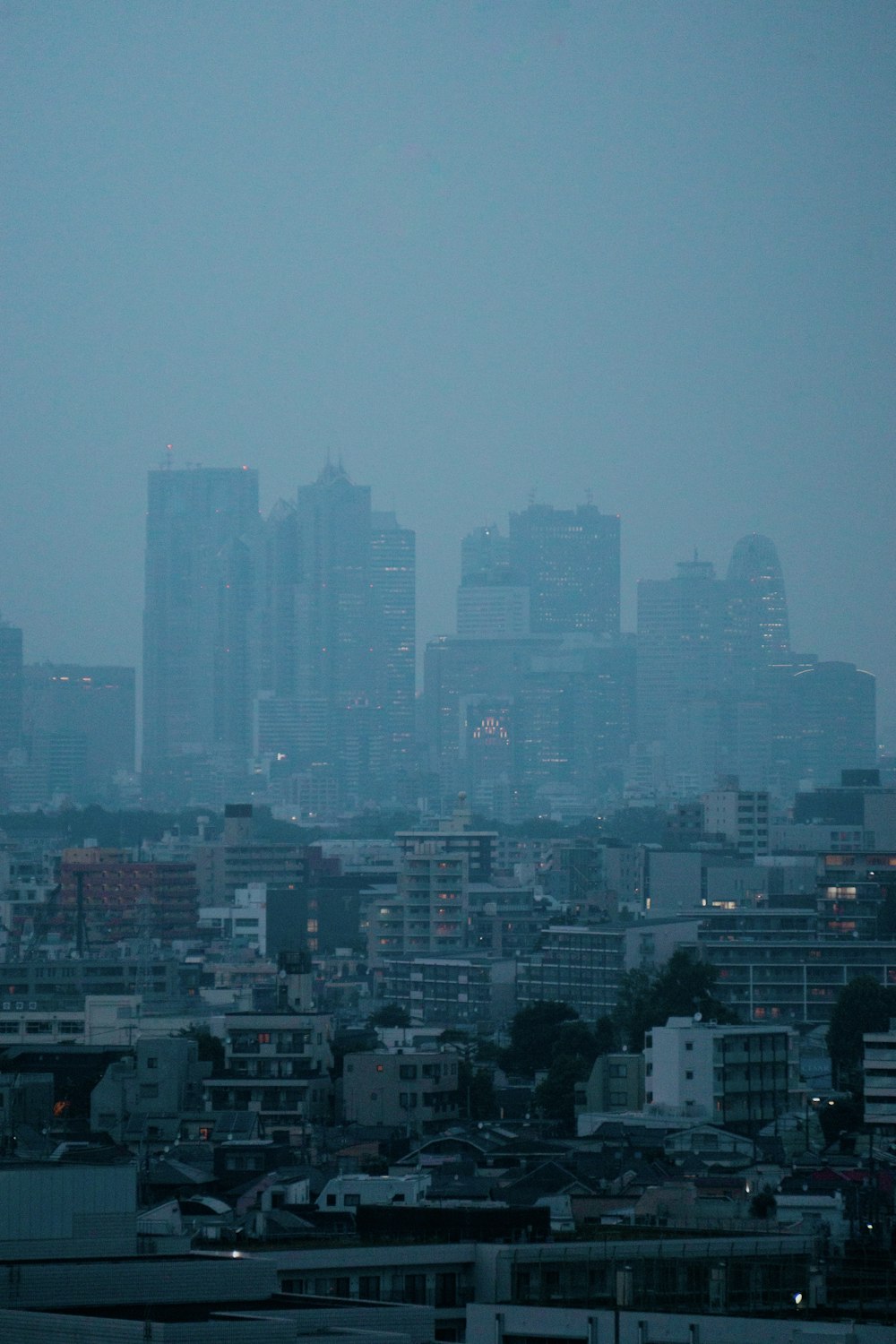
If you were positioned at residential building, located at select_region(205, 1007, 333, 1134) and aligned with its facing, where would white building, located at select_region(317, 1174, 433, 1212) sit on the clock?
The white building is roughly at 12 o'clock from the residential building.

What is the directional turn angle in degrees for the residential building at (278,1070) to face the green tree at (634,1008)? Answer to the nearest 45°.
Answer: approximately 135° to its left

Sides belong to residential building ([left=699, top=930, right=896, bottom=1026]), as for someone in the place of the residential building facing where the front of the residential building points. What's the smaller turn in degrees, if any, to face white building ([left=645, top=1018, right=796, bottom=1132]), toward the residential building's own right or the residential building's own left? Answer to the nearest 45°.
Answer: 0° — it already faces it

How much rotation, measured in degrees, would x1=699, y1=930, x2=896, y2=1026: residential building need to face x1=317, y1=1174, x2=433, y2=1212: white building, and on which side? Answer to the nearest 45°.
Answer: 0° — it already faces it

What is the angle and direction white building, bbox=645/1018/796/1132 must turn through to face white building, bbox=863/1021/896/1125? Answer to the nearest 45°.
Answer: approximately 45° to its left

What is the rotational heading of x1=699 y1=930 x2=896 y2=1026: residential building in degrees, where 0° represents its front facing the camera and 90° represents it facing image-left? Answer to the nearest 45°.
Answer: approximately 0°

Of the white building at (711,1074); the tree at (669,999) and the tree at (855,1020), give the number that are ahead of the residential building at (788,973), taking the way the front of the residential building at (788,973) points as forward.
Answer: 3

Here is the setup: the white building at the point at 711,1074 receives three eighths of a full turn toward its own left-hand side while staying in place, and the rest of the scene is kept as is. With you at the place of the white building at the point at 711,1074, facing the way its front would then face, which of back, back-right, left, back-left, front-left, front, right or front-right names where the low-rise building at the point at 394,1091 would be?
left

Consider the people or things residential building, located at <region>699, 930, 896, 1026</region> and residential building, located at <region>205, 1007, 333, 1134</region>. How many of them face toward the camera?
2
